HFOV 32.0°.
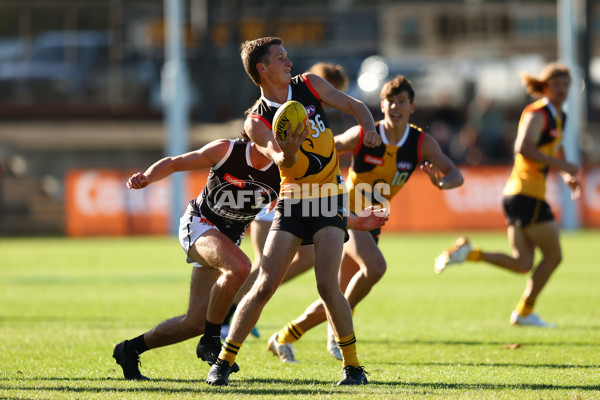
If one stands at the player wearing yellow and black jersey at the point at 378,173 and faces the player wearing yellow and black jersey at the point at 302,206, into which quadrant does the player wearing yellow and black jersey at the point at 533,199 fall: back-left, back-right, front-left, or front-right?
back-left

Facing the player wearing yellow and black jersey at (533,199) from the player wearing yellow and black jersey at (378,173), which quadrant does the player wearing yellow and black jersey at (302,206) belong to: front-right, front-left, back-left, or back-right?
back-right

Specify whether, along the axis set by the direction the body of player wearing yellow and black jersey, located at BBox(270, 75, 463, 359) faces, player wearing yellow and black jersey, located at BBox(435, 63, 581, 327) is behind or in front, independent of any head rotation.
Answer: behind

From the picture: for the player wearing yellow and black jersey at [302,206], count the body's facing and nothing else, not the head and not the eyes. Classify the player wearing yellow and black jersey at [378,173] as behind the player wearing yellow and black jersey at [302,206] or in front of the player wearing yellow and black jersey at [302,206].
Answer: behind

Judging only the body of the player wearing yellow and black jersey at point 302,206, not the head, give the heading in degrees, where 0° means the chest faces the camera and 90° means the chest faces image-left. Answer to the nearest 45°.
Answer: approximately 0°

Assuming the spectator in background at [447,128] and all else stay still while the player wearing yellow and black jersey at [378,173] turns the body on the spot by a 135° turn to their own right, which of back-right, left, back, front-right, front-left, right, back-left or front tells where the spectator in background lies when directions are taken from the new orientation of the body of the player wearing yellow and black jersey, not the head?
front-right

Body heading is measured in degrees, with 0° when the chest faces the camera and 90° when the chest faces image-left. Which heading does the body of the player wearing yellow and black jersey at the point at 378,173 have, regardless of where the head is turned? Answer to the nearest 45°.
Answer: approximately 0°

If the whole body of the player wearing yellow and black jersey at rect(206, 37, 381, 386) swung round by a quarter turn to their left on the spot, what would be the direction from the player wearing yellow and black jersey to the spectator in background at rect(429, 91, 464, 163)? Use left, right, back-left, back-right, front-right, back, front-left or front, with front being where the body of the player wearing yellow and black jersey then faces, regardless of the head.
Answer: left

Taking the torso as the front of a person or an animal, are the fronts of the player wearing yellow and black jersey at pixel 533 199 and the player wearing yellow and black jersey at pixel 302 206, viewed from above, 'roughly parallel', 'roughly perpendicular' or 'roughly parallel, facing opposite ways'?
roughly perpendicular
